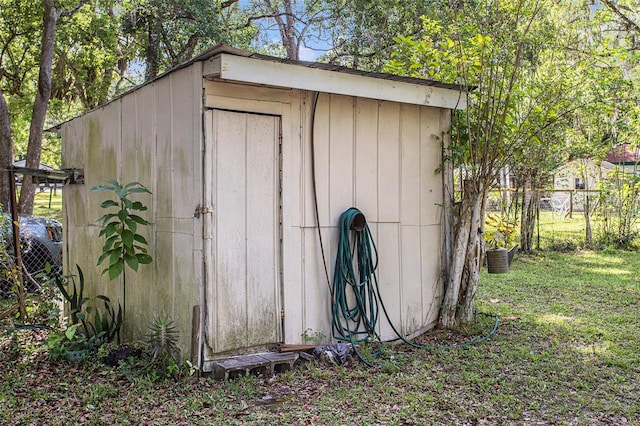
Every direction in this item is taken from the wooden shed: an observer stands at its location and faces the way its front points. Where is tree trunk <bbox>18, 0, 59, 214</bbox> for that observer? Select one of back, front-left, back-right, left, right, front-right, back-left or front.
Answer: back

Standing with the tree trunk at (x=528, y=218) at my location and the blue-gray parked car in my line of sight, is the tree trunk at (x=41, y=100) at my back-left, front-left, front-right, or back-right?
front-right

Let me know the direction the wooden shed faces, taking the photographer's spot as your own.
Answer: facing the viewer and to the right of the viewer

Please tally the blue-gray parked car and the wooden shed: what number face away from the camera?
0

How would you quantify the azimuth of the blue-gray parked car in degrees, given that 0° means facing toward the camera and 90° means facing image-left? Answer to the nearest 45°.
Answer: approximately 315°

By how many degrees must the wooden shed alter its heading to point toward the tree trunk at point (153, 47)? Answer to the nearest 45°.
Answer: approximately 135° to its left

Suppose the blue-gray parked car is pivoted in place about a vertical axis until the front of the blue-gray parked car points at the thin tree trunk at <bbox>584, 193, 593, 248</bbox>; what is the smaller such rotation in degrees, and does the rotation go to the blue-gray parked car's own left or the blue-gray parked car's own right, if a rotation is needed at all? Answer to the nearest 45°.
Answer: approximately 45° to the blue-gray parked car's own left

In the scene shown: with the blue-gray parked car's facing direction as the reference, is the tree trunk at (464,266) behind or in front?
in front

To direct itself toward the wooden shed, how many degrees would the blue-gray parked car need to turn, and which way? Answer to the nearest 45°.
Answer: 0° — it already faces it

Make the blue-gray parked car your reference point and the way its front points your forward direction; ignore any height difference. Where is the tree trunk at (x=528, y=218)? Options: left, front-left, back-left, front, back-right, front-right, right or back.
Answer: front-left

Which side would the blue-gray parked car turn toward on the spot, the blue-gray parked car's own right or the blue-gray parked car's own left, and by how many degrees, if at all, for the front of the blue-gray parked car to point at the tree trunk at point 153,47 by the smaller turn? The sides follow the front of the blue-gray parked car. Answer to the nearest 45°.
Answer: approximately 90° to the blue-gray parked car's own left

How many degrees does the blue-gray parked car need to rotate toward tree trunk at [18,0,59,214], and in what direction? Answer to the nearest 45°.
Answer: approximately 135° to its left

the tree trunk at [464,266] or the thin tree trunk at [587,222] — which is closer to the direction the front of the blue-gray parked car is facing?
the tree trunk

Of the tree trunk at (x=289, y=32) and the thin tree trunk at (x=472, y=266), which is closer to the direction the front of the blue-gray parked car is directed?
the thin tree trunk
